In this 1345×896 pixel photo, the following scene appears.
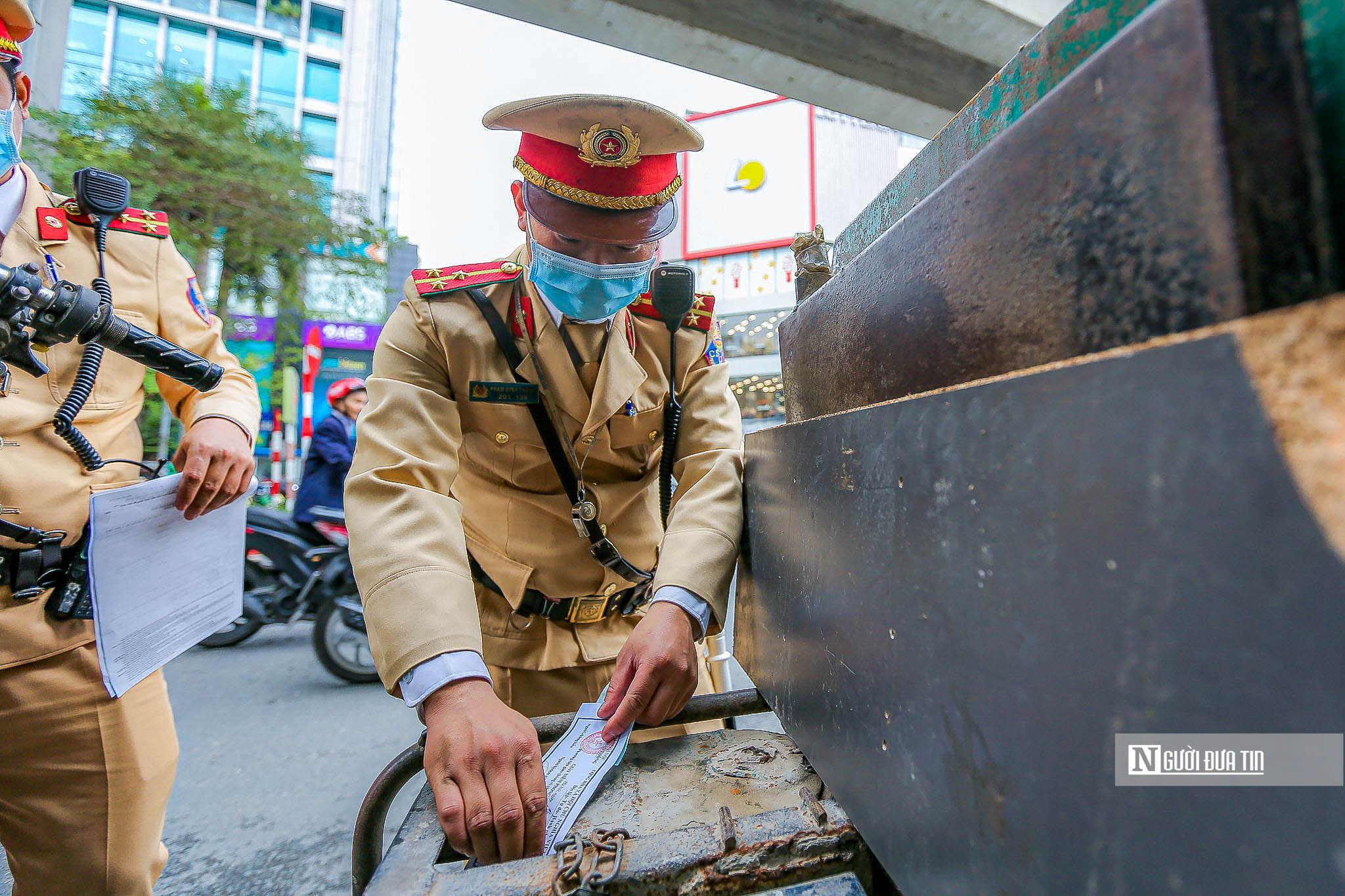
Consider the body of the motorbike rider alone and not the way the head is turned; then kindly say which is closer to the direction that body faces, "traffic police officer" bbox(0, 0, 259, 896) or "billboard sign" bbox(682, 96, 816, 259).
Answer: the billboard sign

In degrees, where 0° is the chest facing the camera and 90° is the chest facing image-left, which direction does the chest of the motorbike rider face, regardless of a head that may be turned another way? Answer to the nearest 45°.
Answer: approximately 270°

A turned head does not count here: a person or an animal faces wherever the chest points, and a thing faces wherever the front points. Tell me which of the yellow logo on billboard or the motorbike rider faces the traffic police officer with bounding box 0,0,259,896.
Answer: the yellow logo on billboard

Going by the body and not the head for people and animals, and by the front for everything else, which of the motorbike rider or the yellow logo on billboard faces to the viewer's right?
the motorbike rider

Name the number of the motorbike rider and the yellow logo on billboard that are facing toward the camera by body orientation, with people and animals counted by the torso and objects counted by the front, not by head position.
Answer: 1
